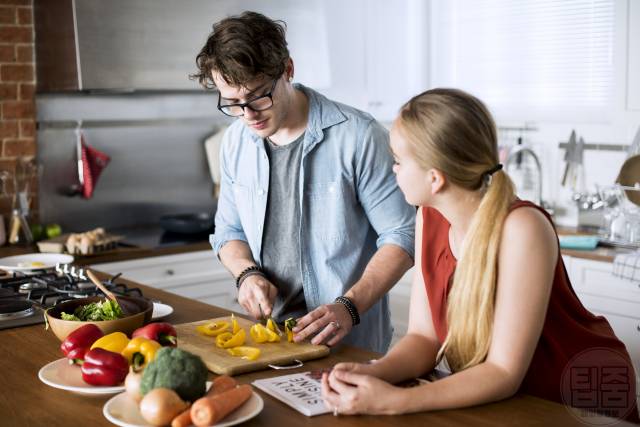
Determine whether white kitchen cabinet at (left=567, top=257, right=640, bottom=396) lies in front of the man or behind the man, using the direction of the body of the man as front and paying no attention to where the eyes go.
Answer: behind

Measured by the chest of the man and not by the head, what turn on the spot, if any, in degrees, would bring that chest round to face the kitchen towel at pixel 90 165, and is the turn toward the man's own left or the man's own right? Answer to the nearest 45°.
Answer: approximately 90° to the man's own right

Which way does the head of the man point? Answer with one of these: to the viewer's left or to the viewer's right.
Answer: to the viewer's left

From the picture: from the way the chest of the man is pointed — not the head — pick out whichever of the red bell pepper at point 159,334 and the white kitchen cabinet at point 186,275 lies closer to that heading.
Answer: the red bell pepper

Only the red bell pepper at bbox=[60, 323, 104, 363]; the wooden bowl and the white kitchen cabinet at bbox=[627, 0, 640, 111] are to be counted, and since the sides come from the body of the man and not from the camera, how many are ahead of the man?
2

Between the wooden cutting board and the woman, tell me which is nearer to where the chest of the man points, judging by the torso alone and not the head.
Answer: the wooden cutting board

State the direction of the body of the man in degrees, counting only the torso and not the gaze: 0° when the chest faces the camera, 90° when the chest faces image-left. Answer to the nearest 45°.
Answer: approximately 45°

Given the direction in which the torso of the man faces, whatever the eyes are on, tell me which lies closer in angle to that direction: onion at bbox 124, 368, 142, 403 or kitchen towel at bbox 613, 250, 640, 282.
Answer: the onion

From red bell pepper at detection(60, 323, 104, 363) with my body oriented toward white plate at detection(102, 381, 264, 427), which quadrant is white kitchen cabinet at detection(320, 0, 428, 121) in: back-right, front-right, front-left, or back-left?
back-left

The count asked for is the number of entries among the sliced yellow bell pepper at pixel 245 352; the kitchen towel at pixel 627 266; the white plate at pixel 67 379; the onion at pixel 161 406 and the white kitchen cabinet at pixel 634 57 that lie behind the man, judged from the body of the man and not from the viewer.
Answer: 2
